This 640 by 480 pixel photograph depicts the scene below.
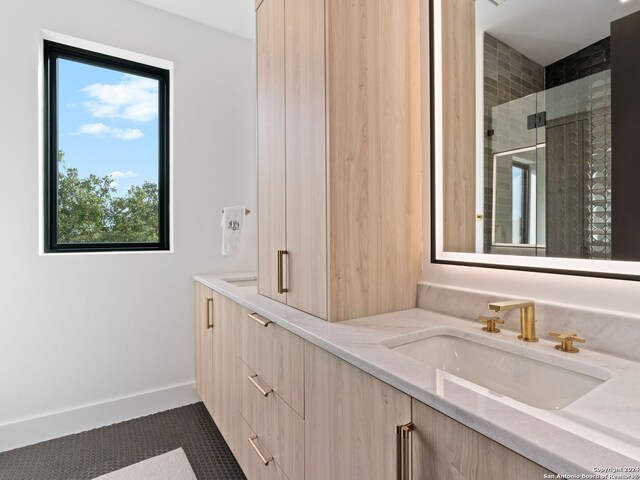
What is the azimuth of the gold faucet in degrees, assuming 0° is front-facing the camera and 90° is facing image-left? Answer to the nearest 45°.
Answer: approximately 45°

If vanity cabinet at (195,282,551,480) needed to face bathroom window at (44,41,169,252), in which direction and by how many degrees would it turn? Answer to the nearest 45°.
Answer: approximately 90° to its right

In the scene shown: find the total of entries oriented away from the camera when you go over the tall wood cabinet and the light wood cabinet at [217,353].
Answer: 0

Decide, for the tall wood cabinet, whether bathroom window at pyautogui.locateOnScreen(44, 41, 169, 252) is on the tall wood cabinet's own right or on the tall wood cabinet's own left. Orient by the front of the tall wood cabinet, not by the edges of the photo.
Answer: on the tall wood cabinet's own right

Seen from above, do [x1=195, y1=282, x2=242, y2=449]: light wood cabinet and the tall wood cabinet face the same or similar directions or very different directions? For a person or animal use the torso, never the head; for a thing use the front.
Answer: same or similar directions

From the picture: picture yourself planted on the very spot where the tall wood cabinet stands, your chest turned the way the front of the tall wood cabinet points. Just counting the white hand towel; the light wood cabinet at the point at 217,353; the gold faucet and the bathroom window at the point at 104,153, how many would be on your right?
3

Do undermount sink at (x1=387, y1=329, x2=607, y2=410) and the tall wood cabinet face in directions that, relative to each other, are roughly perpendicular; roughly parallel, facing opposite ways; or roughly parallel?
roughly parallel

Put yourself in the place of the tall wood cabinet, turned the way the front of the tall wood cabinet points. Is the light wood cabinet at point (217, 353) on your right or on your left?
on your right

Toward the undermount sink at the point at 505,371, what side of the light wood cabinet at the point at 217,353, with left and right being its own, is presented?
left

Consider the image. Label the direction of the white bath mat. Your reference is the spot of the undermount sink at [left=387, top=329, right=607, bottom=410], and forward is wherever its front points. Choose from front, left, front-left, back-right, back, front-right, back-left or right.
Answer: front-right

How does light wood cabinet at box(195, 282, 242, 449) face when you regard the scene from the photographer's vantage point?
facing the viewer and to the left of the viewer

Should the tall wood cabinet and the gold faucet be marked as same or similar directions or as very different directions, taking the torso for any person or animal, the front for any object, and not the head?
same or similar directions
